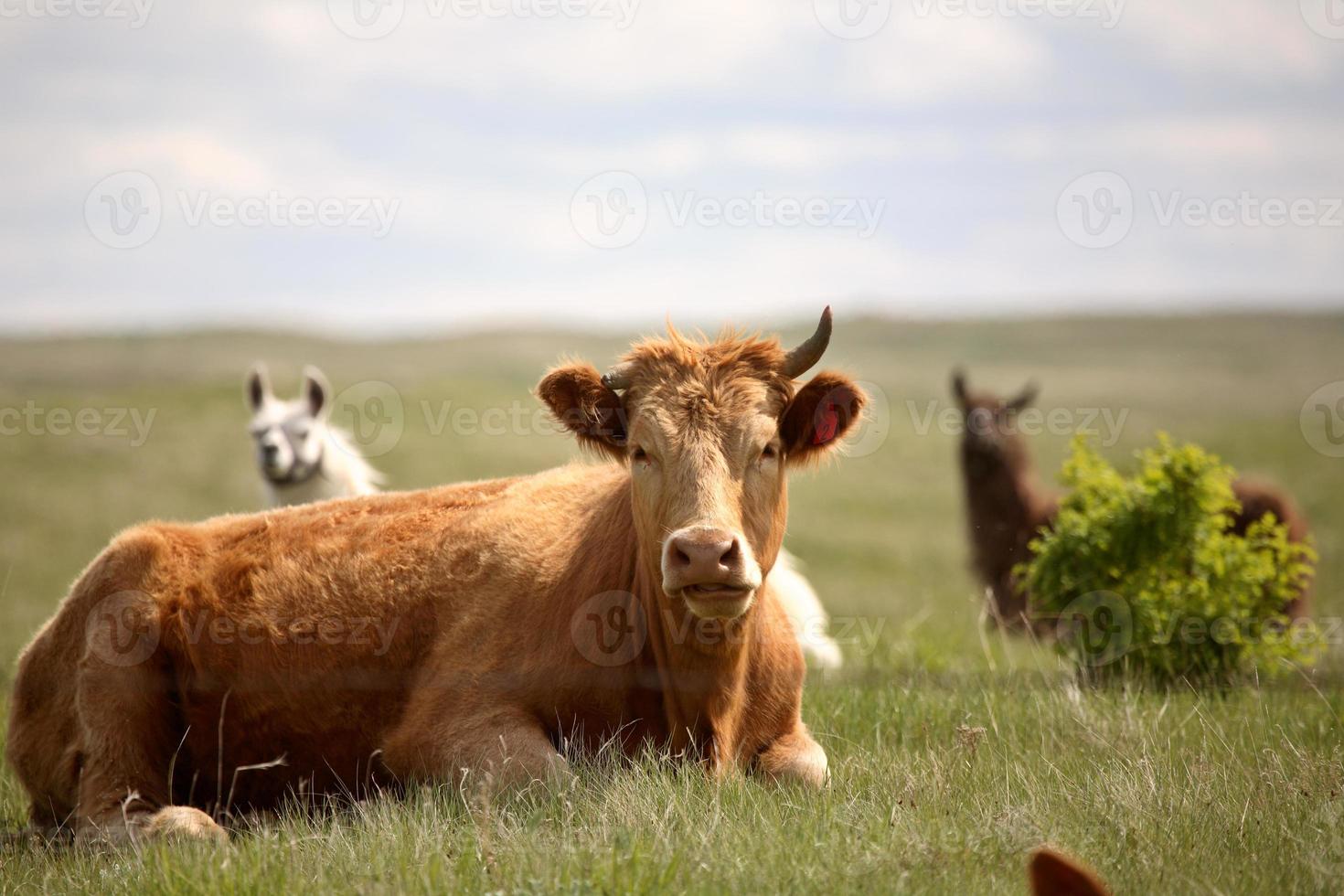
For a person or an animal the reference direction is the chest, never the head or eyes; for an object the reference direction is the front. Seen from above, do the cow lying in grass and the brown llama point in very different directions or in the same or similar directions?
very different directions

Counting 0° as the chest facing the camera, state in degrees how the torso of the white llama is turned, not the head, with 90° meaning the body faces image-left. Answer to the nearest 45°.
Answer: approximately 45°

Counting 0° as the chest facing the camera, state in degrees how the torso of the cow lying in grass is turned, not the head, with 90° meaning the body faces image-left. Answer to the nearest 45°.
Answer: approximately 315°

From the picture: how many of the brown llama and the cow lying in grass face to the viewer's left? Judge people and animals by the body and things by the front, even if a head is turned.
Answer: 1

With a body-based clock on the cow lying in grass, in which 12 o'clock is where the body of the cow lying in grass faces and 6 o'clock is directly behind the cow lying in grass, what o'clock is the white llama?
The white llama is roughly at 7 o'clock from the cow lying in grass.

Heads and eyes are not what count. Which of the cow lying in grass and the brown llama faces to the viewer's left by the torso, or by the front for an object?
the brown llama

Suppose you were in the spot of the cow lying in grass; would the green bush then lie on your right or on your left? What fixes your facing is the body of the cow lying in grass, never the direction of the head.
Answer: on your left

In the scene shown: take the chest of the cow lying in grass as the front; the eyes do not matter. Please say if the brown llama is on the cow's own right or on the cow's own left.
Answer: on the cow's own left

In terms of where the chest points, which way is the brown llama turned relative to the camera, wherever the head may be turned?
to the viewer's left

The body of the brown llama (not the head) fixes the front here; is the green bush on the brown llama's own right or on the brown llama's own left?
on the brown llama's own left
